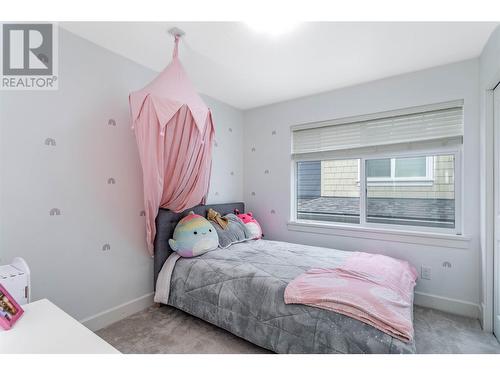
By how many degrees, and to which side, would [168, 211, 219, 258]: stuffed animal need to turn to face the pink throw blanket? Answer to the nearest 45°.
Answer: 0° — it already faces it

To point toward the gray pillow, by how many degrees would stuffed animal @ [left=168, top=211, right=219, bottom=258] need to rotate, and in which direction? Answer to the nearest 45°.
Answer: approximately 90° to its left

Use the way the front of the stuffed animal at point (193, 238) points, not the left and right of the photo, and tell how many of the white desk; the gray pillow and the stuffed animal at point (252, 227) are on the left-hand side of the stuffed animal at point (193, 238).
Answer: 2

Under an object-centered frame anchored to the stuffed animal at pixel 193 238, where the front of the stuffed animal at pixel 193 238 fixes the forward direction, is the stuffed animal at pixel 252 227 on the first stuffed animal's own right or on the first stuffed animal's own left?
on the first stuffed animal's own left

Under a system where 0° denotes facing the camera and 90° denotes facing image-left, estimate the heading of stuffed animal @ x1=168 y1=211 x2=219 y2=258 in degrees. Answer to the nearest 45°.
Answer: approximately 315°

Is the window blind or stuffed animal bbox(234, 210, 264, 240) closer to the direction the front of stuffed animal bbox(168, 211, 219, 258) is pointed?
the window blind

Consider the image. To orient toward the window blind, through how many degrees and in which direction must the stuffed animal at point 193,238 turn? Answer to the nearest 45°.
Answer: approximately 45° to its left

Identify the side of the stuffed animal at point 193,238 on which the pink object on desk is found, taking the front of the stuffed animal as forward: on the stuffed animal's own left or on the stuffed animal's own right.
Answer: on the stuffed animal's own right
